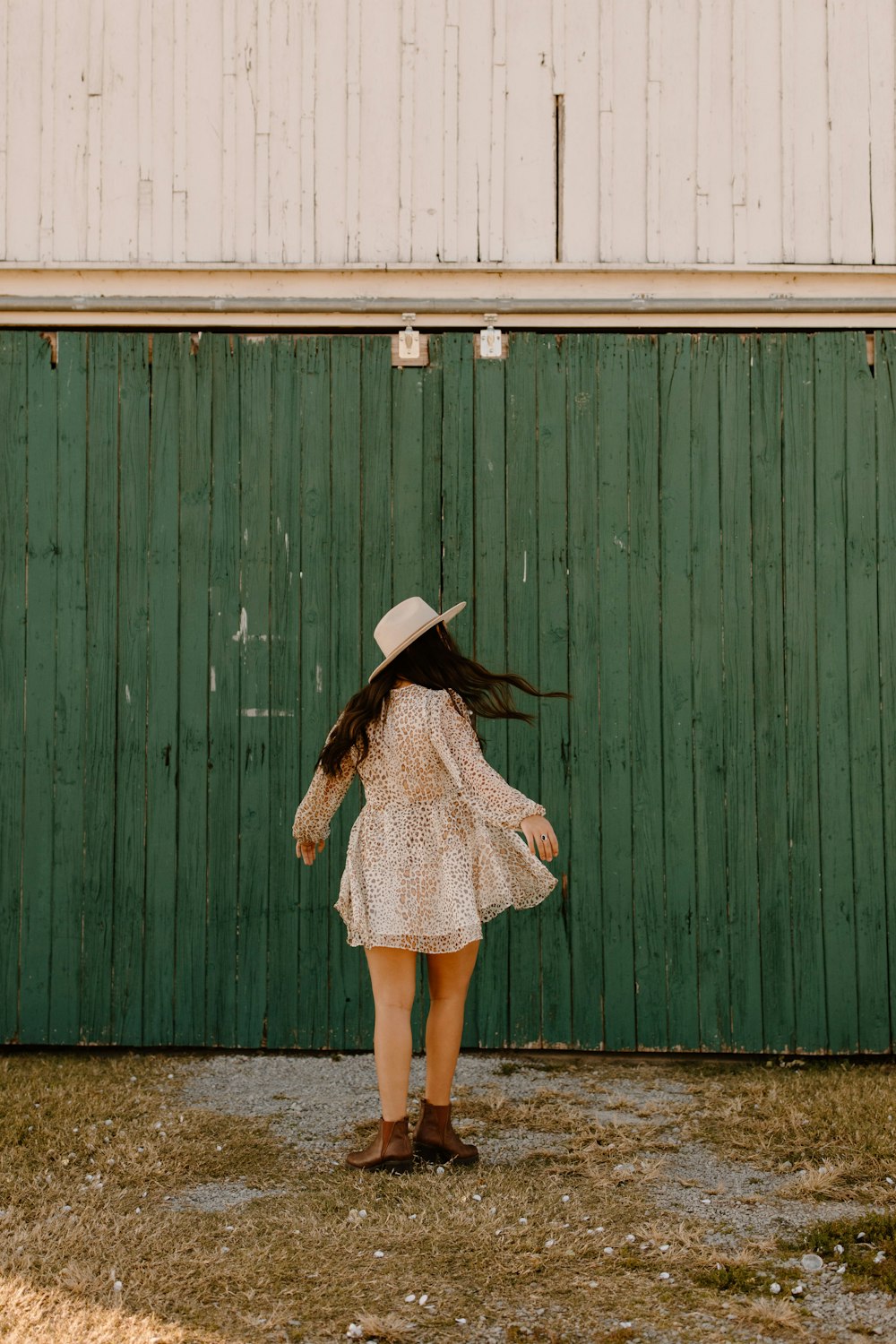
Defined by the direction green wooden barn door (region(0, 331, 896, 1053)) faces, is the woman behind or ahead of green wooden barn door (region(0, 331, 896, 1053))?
ahead

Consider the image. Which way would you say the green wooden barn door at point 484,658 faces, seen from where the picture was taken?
facing the viewer
